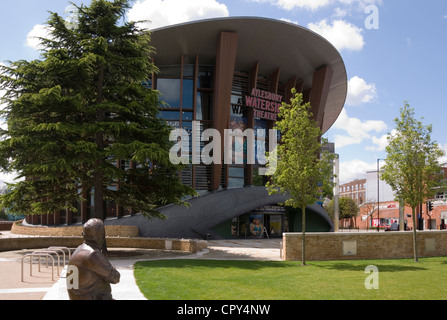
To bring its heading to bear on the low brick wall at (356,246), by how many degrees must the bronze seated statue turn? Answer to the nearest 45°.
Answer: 0° — it already faces it

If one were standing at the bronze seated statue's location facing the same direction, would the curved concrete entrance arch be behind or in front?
in front

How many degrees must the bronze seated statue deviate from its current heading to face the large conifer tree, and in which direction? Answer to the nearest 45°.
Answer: approximately 45° to its left

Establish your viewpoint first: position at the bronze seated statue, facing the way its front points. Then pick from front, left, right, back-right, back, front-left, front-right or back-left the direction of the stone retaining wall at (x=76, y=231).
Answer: front-left

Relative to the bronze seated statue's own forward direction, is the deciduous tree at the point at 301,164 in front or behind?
in front

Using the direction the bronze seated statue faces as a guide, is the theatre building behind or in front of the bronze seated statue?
in front

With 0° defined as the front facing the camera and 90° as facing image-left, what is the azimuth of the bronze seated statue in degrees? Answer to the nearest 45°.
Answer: approximately 225°

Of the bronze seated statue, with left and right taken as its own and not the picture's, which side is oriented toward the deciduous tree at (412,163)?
front
